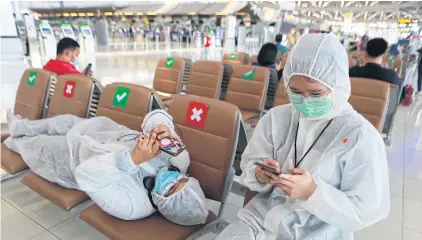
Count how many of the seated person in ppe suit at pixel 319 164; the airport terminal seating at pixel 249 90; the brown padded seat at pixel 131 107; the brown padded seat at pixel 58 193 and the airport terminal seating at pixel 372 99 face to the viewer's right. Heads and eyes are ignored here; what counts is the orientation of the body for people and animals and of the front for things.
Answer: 0

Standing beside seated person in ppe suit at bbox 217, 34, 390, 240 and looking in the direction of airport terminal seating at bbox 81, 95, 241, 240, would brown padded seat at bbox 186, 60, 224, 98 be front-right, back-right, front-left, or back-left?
front-right

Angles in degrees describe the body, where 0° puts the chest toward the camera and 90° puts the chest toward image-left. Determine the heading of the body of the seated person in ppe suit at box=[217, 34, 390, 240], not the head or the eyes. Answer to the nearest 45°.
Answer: approximately 45°

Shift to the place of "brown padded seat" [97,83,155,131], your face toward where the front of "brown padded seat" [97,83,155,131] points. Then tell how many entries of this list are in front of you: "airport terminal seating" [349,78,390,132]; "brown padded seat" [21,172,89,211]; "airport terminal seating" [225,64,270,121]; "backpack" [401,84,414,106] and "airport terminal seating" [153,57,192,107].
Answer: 1

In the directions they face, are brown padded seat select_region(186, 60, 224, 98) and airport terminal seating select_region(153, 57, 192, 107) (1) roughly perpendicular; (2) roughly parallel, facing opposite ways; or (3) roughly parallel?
roughly parallel

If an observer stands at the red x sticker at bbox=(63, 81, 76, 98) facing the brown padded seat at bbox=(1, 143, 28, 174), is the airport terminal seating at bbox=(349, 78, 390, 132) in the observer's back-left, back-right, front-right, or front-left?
back-left

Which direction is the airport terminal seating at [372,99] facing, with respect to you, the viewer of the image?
facing the viewer and to the left of the viewer

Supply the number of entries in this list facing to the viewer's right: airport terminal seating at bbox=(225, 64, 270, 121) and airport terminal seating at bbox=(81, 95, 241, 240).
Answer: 0

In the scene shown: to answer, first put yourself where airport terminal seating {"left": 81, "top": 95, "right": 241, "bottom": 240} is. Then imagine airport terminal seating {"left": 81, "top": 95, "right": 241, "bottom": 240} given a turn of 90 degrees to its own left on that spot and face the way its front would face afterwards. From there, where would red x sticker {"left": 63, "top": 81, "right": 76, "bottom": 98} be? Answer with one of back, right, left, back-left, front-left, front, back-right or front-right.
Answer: back

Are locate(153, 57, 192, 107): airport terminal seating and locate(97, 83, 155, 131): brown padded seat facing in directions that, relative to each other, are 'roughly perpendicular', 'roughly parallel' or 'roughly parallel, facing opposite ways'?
roughly parallel

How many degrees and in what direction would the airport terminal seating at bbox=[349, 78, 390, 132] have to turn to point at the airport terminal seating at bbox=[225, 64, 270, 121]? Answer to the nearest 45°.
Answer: approximately 45° to its right

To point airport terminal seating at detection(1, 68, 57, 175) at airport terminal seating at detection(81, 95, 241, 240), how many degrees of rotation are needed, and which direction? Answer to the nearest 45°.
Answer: approximately 45° to its left

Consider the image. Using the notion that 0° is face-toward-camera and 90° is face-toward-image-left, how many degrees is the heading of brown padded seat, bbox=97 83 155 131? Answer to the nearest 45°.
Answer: approximately 45°
